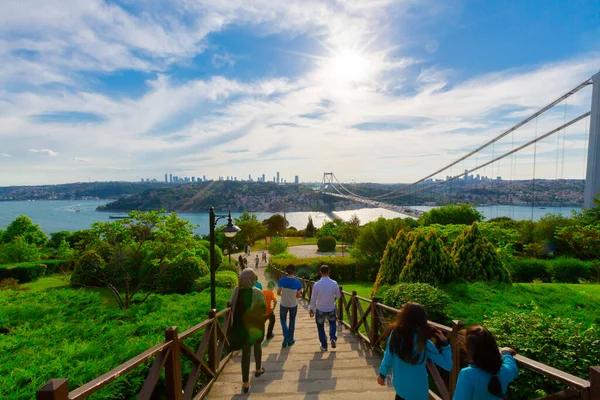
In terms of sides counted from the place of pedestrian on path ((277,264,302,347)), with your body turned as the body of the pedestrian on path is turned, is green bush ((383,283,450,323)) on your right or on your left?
on your right

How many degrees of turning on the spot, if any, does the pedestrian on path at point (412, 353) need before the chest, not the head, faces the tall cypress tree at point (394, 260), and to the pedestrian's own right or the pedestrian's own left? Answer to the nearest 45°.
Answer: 0° — they already face it

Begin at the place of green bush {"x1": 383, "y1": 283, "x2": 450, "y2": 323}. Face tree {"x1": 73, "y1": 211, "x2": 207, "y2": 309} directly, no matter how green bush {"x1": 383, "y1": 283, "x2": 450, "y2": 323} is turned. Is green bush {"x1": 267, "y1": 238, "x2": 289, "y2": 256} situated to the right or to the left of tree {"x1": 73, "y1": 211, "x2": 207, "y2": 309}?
right

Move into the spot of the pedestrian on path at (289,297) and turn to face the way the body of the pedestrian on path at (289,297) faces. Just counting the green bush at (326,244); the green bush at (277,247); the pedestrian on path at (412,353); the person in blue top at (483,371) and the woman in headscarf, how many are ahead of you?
2

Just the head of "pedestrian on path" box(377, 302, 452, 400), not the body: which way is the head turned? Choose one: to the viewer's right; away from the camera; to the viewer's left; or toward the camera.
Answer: away from the camera

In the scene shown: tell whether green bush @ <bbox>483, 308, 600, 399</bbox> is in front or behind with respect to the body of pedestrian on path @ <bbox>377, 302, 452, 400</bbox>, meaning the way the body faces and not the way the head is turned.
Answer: in front

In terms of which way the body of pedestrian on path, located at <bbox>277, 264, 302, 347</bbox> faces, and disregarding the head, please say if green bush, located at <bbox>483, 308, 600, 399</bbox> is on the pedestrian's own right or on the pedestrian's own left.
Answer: on the pedestrian's own right

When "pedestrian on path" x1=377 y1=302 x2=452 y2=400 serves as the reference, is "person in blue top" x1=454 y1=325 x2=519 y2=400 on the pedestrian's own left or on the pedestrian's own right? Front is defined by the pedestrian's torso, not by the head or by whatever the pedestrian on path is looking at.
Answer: on the pedestrian's own right

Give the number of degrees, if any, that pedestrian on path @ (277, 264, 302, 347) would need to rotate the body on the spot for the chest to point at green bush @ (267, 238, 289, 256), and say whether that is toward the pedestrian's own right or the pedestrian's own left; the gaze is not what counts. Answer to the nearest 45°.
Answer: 0° — they already face it

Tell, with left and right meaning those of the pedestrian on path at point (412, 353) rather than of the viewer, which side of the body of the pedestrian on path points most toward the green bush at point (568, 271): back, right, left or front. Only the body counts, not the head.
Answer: front

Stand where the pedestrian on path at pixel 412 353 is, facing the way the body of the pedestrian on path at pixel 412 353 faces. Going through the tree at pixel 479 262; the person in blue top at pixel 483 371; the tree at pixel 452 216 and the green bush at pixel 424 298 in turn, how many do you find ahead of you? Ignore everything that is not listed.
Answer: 3

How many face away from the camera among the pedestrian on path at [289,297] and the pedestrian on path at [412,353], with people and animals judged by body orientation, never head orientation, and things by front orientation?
2

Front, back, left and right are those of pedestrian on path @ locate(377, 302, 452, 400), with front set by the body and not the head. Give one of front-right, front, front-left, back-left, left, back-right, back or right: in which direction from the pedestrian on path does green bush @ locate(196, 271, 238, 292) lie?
front-left

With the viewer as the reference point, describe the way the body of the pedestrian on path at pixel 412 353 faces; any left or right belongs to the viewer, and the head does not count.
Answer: facing away from the viewer

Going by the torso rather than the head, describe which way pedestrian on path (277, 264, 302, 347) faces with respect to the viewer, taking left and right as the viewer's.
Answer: facing away from the viewer

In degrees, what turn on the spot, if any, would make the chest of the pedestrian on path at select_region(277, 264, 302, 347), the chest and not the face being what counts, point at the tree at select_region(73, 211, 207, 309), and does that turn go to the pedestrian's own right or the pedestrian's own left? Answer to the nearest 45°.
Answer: approximately 45° to the pedestrian's own left
